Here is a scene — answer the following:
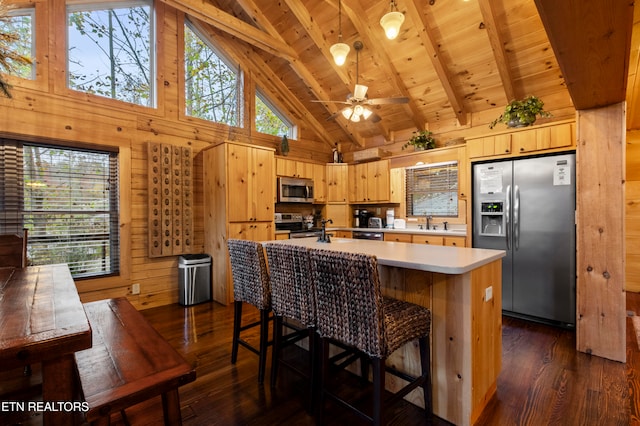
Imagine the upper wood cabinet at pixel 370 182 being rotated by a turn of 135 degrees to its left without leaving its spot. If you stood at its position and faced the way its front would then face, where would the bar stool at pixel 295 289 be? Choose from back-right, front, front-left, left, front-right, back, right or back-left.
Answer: right

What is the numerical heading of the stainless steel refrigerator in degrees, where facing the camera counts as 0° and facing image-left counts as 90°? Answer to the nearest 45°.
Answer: approximately 45°

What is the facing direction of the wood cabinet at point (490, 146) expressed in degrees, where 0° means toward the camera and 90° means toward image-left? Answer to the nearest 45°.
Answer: approximately 45°

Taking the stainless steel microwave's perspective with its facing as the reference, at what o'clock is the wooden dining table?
The wooden dining table is roughly at 2 o'clock from the stainless steel microwave.

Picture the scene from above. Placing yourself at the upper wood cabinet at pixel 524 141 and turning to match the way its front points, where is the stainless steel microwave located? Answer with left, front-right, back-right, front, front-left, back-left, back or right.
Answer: front-right

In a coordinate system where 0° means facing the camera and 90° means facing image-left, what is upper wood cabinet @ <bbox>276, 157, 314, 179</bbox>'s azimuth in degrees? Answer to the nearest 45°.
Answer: approximately 315°

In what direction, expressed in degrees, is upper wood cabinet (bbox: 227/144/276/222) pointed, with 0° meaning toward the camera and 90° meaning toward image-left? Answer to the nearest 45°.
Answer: approximately 315°

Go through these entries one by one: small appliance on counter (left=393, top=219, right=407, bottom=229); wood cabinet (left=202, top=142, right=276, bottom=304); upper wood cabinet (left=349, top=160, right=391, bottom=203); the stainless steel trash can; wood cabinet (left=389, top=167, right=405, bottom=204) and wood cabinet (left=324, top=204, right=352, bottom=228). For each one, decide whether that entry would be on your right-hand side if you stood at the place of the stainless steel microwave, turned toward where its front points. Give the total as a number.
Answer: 2

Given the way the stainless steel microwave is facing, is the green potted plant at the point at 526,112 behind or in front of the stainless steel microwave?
in front
